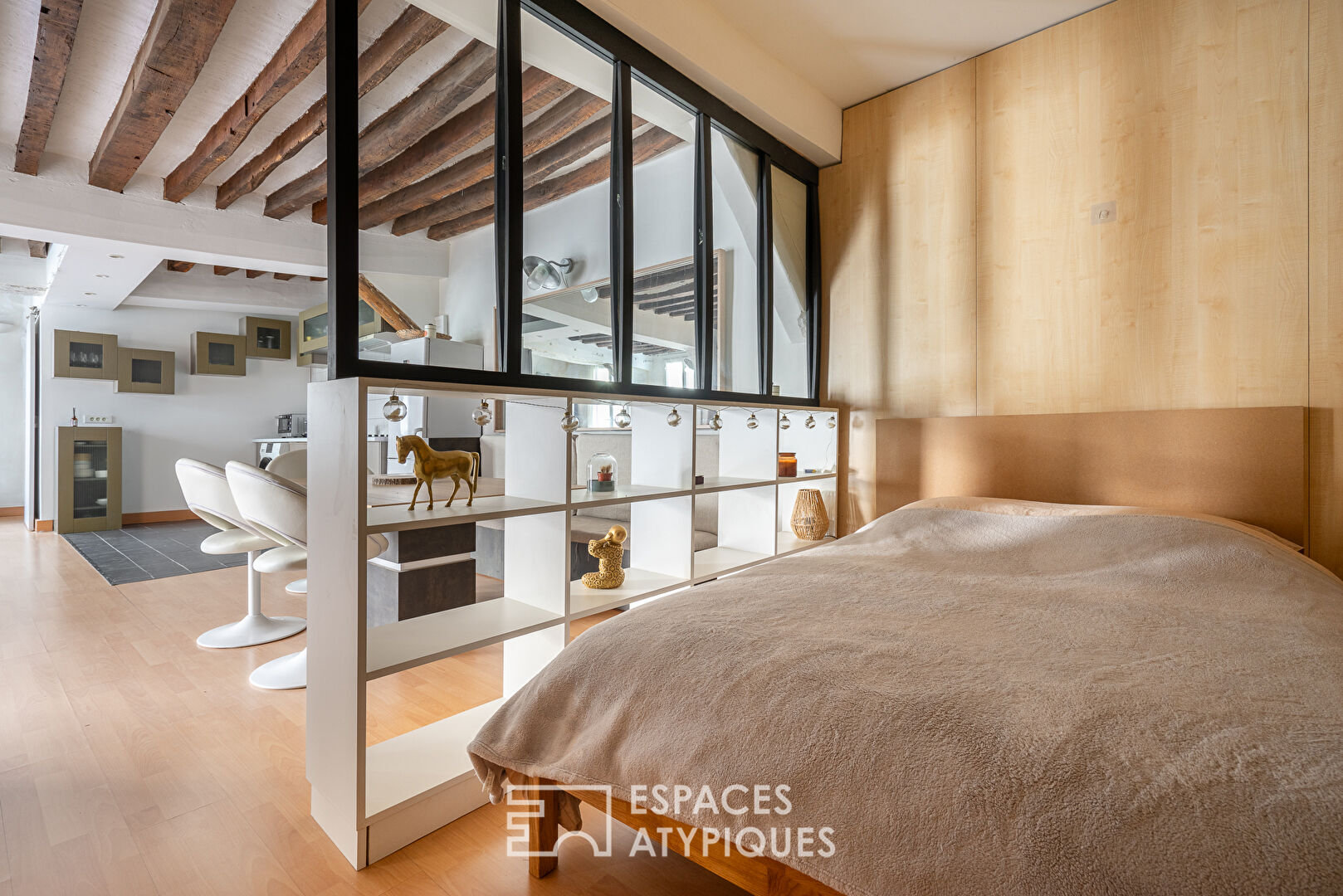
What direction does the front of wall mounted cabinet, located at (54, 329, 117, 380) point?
toward the camera

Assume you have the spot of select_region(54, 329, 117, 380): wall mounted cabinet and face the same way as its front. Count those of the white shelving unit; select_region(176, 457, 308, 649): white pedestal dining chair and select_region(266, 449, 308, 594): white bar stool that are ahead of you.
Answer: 3

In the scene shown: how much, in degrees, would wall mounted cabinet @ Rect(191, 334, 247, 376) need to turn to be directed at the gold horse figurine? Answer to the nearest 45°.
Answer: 0° — it already faces it

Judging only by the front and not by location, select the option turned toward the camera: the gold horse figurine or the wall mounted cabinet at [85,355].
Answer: the wall mounted cabinet

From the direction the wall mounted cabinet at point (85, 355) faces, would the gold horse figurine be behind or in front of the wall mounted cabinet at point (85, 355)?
in front

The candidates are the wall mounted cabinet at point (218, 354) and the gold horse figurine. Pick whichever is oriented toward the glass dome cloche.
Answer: the wall mounted cabinet

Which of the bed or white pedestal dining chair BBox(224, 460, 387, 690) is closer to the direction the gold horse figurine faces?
the white pedestal dining chair

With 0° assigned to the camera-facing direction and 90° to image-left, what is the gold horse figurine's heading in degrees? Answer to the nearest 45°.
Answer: approximately 90°

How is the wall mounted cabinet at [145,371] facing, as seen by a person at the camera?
facing the viewer

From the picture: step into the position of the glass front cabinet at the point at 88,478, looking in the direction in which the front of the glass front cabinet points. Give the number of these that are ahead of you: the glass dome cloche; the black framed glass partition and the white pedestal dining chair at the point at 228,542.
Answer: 3

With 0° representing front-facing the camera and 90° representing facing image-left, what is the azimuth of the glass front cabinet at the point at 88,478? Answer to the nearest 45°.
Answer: approximately 0°
